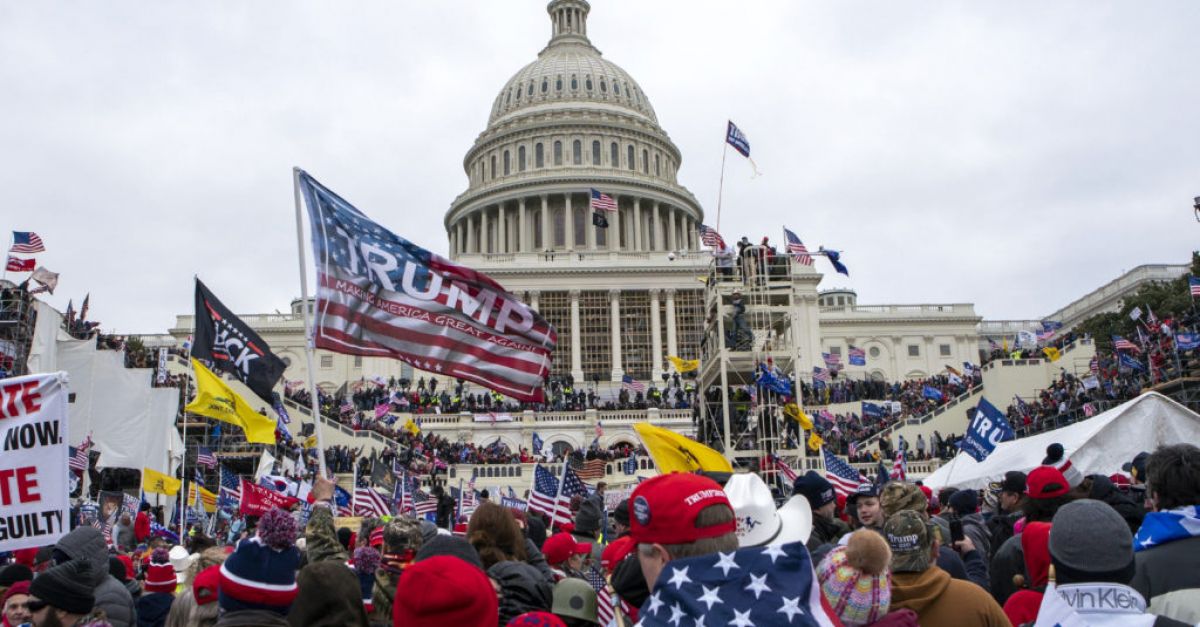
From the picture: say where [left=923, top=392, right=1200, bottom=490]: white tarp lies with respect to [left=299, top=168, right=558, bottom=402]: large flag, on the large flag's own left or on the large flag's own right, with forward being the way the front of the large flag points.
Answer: on the large flag's own left

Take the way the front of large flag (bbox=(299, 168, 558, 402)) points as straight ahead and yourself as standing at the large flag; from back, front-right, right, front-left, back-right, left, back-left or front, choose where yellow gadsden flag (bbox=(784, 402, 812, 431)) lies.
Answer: back-left

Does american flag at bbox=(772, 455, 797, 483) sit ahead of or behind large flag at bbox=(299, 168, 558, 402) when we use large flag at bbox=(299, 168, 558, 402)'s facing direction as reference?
behind

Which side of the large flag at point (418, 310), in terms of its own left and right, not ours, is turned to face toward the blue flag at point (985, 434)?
left

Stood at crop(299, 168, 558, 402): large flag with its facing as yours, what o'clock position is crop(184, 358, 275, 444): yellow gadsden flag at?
The yellow gadsden flag is roughly at 5 o'clock from the large flag.

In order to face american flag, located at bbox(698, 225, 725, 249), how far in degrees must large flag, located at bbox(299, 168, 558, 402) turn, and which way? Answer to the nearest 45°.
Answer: approximately 135° to its left

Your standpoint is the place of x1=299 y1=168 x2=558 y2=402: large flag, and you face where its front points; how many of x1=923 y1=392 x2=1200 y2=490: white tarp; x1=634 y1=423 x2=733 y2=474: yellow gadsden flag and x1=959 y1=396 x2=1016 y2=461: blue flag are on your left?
3
